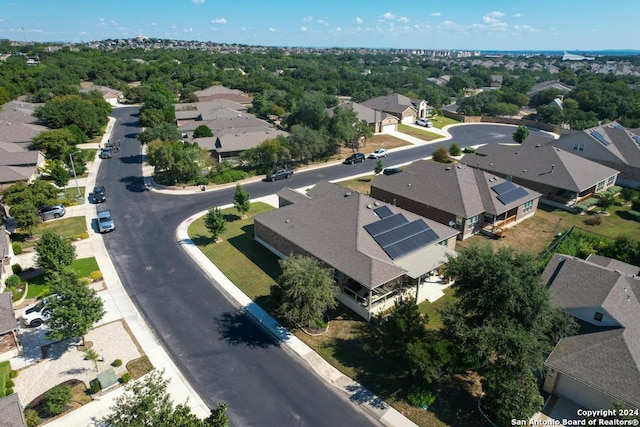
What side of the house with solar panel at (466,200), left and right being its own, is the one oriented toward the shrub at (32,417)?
left

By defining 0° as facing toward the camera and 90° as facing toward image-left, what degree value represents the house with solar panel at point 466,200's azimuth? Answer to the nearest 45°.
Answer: approximately 135°

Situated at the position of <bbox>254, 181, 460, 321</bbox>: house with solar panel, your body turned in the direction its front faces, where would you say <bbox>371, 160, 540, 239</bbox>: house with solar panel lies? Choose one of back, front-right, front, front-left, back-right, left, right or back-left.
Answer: right

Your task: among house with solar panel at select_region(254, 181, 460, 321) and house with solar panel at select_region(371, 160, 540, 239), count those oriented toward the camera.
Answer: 0

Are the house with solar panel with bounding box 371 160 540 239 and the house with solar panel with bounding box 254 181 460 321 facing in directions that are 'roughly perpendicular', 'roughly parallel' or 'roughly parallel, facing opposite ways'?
roughly parallel

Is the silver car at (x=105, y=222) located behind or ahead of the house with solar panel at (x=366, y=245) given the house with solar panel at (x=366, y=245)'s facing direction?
ahead

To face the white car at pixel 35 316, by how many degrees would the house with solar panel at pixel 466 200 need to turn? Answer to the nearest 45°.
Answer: approximately 90° to its left

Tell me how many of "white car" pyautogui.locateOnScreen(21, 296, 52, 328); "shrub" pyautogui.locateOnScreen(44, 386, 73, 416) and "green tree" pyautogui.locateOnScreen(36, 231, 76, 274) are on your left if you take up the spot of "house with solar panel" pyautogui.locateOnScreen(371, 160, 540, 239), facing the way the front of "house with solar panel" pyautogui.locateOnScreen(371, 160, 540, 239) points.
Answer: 3

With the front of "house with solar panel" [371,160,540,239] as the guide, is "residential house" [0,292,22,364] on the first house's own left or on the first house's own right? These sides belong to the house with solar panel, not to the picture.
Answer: on the first house's own left

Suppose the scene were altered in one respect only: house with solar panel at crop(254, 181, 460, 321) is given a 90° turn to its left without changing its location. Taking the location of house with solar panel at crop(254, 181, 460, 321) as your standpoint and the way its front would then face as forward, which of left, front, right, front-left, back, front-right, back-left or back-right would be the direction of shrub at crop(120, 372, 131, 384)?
front

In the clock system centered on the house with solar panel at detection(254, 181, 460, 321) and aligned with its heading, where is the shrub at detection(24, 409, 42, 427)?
The shrub is roughly at 9 o'clock from the house with solar panel.

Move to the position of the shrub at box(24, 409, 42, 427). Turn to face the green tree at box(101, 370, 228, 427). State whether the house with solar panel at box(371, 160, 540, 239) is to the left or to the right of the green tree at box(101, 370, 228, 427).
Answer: left

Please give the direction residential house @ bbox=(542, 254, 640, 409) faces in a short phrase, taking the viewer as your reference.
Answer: facing the viewer and to the left of the viewer

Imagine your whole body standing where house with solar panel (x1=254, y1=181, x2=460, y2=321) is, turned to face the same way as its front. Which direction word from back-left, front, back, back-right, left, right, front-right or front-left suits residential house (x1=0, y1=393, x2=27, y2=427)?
left

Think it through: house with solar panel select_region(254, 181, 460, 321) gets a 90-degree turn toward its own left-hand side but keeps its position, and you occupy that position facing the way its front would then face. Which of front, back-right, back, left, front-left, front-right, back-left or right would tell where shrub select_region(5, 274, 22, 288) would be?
front-right

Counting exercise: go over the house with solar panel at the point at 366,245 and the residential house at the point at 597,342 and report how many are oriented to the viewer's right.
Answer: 0
